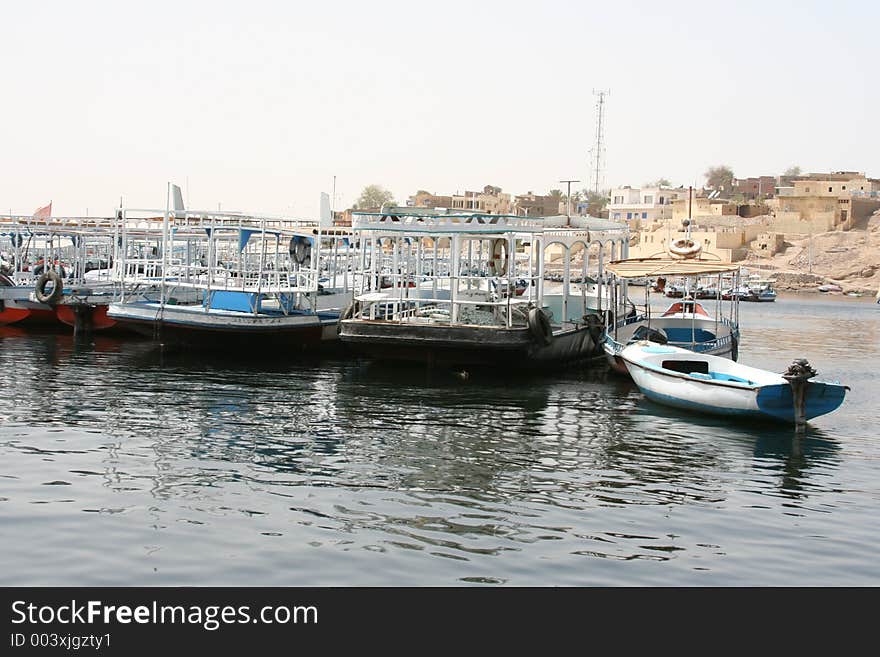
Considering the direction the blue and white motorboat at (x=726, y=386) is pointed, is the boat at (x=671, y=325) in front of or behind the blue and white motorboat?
in front

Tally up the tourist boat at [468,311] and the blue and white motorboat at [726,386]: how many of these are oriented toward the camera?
0

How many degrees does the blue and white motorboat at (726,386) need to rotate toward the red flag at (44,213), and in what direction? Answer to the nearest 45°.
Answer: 0° — it already faces it

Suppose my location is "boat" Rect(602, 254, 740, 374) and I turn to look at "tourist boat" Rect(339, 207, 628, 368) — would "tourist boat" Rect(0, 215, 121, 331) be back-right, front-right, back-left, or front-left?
front-right

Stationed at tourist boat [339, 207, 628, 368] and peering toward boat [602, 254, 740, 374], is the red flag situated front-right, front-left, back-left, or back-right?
back-left

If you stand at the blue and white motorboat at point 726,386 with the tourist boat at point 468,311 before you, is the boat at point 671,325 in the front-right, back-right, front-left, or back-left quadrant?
front-right

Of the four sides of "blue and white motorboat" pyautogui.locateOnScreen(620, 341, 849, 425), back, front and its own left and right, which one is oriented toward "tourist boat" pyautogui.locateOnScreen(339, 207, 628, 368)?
front

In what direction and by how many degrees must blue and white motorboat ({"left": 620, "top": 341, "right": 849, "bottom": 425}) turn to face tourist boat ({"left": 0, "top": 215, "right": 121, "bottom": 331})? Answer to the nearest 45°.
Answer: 0° — it already faces it

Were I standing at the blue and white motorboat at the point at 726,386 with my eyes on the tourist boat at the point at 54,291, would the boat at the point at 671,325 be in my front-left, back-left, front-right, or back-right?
front-right

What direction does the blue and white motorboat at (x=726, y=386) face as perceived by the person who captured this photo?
facing away from the viewer and to the left of the viewer
